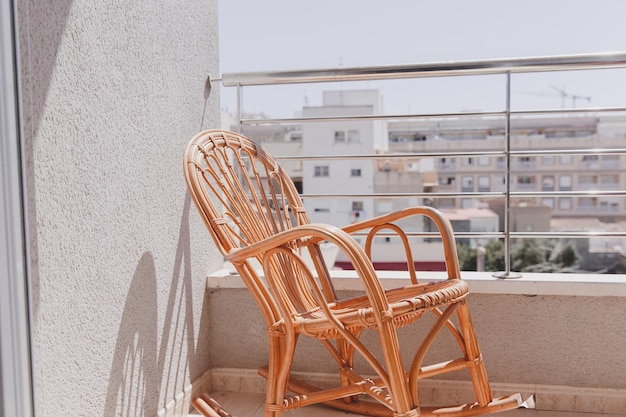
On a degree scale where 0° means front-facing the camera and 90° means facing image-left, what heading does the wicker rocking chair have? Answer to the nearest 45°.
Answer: approximately 315°

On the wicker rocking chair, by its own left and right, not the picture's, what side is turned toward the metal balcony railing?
left
